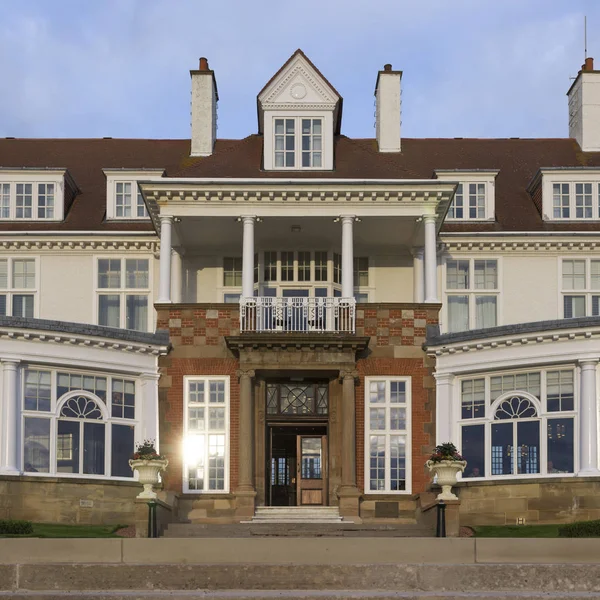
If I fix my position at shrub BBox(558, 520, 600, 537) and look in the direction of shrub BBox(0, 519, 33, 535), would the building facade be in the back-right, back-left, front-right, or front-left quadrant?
front-right

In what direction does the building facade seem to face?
toward the camera

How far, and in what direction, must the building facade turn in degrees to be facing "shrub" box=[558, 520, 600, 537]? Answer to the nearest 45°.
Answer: approximately 45° to its left

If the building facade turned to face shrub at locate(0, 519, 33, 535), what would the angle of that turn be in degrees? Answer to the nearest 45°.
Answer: approximately 45° to its right

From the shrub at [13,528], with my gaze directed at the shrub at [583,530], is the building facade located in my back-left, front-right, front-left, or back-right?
front-left
